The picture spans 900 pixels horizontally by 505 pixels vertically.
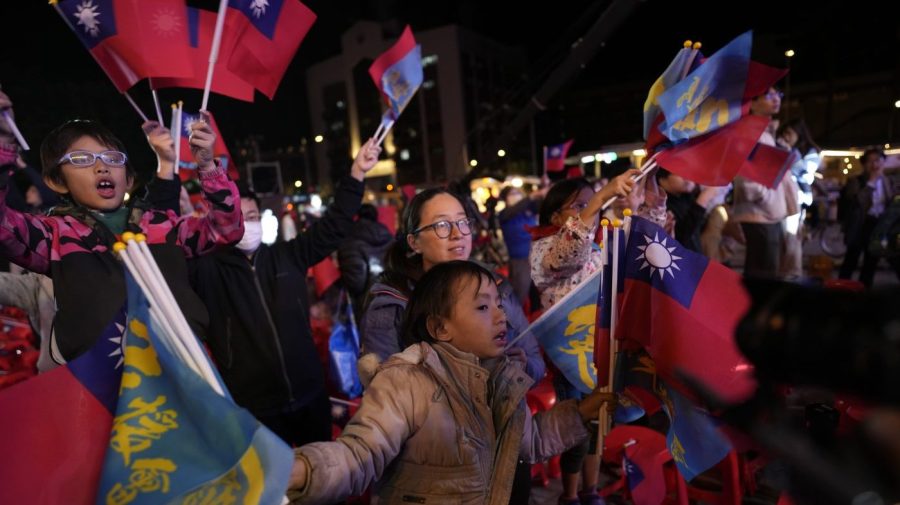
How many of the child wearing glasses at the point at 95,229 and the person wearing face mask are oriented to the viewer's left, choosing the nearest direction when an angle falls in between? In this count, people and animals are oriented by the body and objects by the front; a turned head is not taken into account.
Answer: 0

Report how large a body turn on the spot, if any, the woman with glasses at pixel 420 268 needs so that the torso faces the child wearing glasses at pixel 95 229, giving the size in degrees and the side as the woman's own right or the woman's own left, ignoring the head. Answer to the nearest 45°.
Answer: approximately 135° to the woman's own right

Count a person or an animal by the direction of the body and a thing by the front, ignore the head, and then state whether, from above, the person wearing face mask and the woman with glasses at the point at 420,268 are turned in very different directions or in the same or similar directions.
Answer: same or similar directions

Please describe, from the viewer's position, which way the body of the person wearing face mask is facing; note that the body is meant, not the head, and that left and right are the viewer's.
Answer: facing the viewer

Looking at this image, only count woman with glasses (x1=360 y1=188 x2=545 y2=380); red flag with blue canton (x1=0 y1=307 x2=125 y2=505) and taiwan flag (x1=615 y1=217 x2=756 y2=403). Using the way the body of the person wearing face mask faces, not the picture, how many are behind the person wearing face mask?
0

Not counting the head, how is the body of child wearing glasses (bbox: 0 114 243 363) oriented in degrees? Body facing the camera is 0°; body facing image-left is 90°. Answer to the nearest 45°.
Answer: approximately 315°

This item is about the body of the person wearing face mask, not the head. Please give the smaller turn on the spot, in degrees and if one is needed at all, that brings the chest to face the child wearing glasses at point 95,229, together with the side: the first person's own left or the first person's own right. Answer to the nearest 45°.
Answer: approximately 45° to the first person's own right
